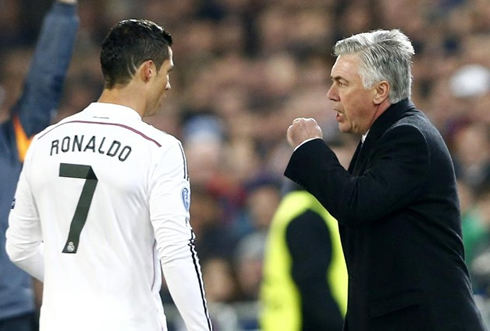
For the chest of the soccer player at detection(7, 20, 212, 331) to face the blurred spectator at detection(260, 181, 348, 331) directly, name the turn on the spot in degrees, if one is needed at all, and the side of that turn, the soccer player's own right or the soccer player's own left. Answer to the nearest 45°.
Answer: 0° — they already face them

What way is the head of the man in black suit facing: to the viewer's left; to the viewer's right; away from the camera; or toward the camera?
to the viewer's left

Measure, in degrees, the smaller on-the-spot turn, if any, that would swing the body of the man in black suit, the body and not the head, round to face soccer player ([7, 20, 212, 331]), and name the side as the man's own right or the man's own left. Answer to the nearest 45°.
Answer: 0° — they already face them

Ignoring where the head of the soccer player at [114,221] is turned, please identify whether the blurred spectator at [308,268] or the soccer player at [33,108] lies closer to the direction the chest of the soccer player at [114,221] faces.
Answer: the blurred spectator

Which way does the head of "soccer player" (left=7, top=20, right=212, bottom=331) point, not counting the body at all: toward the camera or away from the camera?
away from the camera

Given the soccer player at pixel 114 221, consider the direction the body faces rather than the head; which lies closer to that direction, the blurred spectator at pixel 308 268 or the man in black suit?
the blurred spectator

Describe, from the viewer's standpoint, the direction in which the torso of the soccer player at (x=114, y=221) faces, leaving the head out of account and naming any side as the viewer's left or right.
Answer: facing away from the viewer and to the right of the viewer

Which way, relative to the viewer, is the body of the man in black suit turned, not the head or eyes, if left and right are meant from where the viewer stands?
facing to the left of the viewer

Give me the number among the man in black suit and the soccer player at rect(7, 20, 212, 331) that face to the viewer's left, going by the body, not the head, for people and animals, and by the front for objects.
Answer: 1

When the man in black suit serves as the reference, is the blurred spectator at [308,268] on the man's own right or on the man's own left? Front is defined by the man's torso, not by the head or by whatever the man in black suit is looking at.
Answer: on the man's own right

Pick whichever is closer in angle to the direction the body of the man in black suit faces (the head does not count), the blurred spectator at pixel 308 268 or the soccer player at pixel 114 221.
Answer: the soccer player
